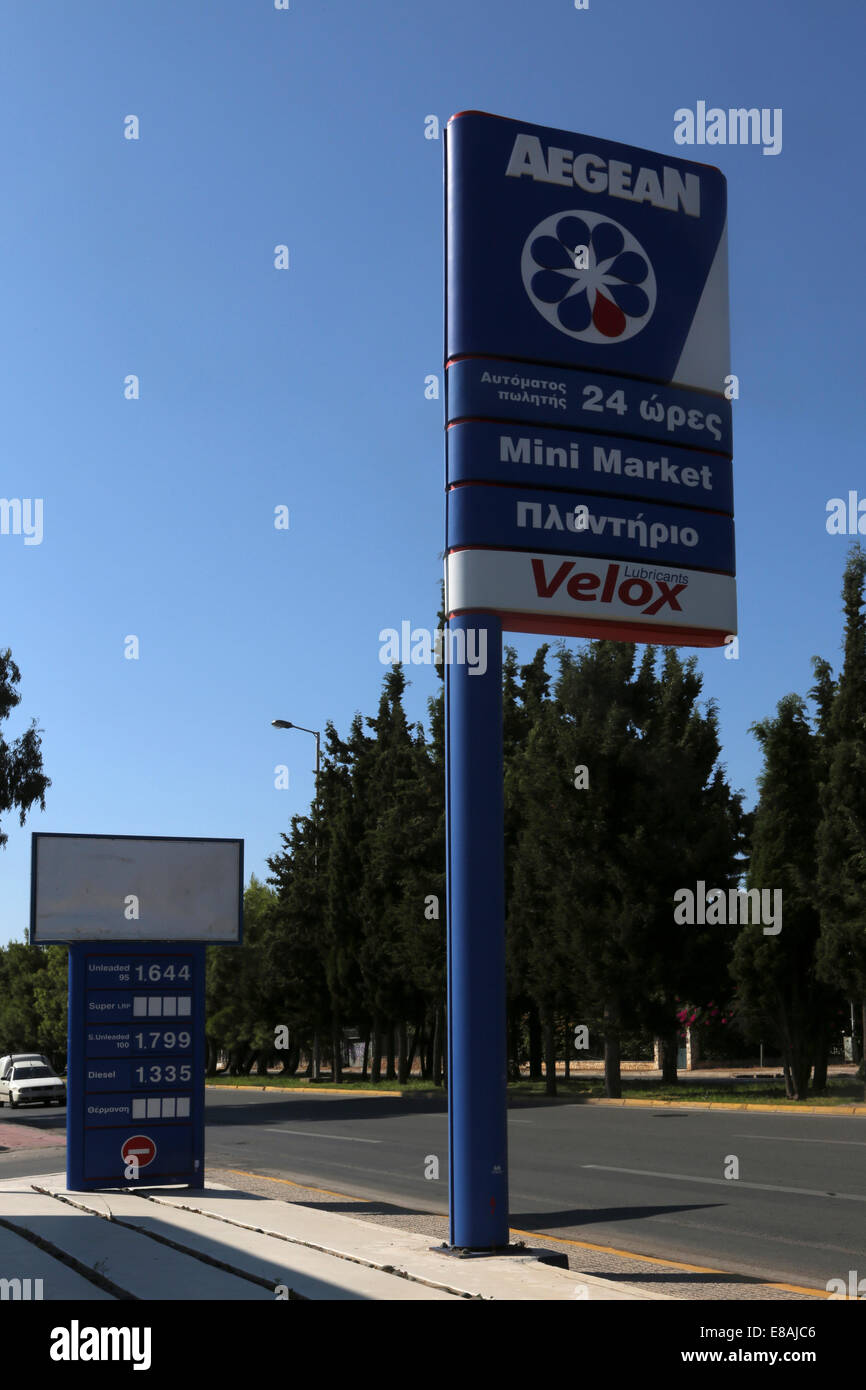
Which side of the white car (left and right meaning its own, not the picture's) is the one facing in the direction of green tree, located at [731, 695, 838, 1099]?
front

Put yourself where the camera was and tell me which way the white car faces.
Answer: facing the viewer and to the right of the viewer

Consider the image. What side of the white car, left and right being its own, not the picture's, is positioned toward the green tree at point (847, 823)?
left
